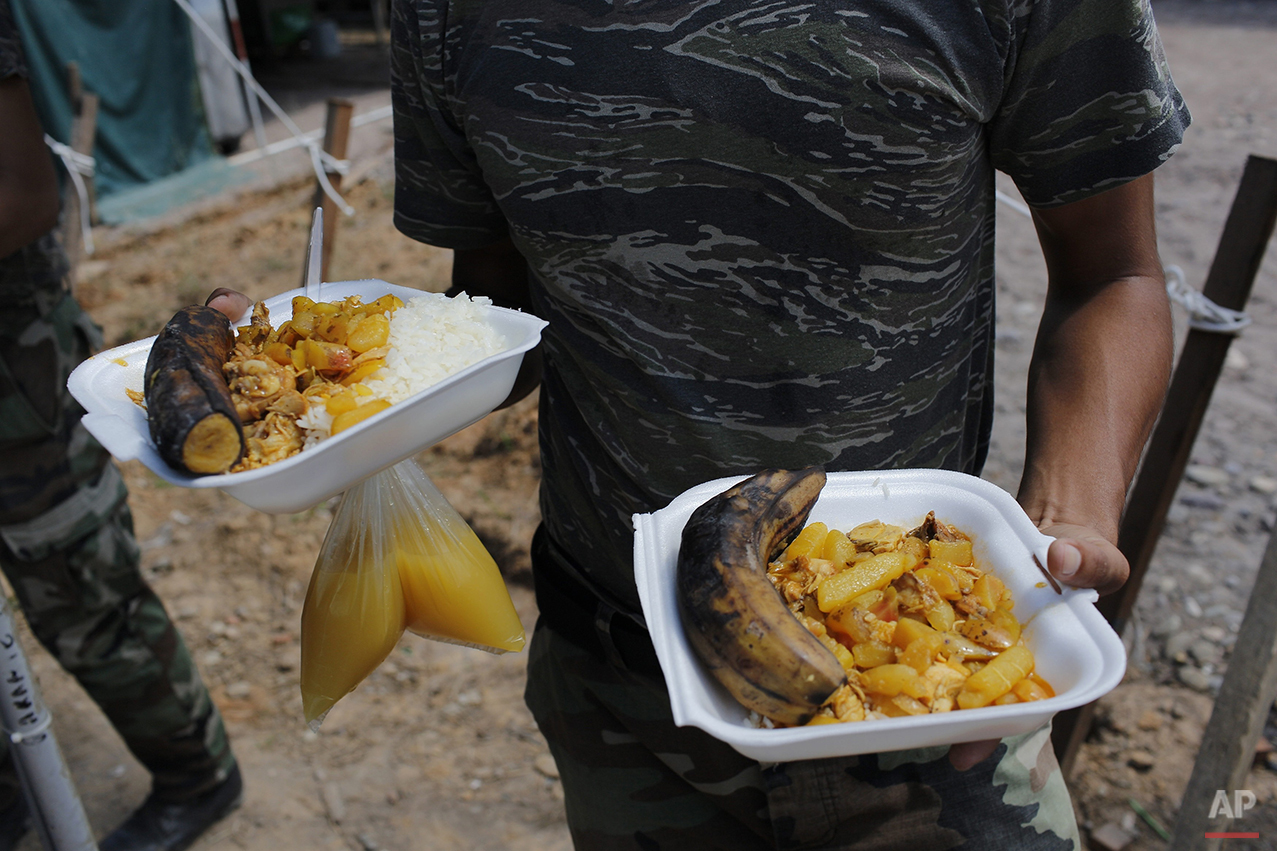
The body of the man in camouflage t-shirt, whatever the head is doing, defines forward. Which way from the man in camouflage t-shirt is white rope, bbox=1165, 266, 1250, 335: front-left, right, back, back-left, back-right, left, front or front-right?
back-left

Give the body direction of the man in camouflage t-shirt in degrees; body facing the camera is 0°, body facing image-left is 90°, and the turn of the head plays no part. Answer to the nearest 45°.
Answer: approximately 0°

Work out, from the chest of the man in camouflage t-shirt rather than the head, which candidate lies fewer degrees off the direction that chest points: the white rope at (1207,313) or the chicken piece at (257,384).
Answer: the chicken piece

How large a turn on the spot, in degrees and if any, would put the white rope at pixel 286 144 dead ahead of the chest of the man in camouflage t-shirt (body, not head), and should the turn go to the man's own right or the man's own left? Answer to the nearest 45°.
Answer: approximately 135° to the man's own right

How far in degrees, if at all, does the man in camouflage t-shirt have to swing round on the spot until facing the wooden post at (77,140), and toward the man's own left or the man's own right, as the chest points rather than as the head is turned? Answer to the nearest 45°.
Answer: approximately 135° to the man's own right

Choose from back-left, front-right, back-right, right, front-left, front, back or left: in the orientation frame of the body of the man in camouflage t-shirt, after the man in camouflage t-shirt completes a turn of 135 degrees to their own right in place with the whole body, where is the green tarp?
front
